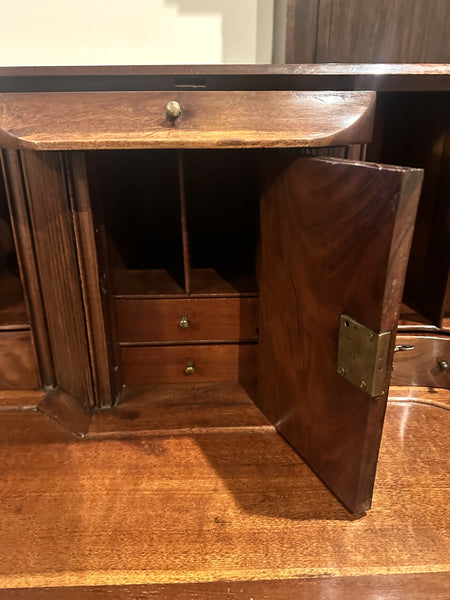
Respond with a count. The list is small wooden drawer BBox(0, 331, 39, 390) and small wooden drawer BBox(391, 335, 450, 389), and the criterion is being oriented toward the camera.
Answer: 2

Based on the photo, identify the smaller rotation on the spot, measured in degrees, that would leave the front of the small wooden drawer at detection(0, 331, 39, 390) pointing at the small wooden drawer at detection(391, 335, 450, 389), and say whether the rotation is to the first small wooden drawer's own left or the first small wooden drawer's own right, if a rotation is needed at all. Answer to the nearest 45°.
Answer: approximately 45° to the first small wooden drawer's own left

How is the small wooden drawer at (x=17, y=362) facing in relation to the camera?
toward the camera

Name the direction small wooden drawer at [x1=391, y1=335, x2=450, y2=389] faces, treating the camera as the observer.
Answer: facing the viewer

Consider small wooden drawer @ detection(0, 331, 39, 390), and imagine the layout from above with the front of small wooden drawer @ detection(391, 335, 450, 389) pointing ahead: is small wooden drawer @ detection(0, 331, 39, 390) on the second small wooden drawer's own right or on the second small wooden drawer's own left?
on the second small wooden drawer's own right
